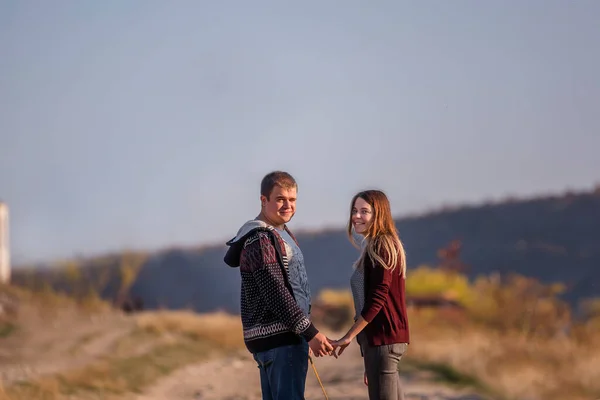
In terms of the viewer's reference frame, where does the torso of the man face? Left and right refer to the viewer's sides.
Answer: facing to the right of the viewer

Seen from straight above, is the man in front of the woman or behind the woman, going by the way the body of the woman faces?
in front

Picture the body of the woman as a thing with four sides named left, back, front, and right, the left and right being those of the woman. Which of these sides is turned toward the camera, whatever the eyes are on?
left

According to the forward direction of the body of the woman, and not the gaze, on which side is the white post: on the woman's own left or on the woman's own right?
on the woman's own right

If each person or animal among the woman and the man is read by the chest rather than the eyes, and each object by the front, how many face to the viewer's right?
1

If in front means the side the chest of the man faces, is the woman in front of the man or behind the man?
in front

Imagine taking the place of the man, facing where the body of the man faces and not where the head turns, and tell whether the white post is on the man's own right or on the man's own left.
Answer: on the man's own left
